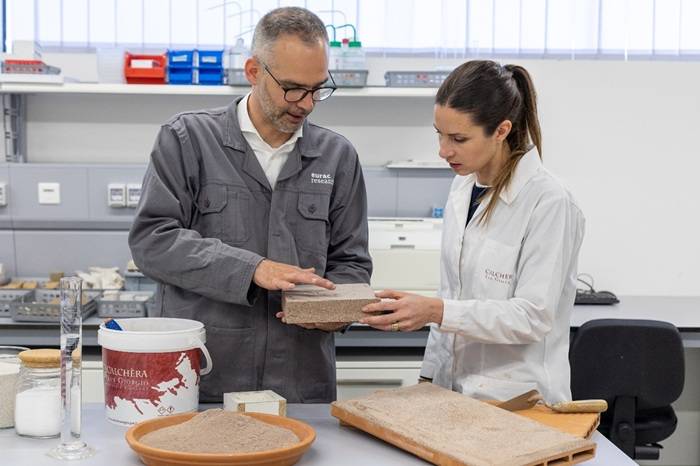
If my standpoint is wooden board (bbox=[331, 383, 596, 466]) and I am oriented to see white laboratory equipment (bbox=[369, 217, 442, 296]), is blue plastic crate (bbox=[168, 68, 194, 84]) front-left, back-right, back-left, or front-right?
front-left

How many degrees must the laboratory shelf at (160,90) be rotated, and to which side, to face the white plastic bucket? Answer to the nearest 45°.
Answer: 0° — it already faces it

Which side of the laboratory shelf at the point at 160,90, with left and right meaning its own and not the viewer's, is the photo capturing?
front

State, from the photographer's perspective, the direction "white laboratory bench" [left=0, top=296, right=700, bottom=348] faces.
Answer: facing the viewer

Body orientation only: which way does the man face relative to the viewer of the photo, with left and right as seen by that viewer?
facing the viewer and to the right of the viewer

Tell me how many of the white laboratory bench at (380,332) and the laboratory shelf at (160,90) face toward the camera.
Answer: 2

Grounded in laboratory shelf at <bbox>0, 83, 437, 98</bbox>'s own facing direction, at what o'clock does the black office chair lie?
The black office chair is roughly at 10 o'clock from the laboratory shelf.

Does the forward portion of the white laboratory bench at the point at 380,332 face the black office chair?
no

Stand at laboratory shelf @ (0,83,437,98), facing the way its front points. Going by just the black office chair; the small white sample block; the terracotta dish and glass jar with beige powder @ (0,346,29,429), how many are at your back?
0

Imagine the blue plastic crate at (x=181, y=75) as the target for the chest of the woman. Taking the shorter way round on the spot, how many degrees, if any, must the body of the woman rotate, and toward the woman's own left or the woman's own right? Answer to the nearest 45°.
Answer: approximately 90° to the woman's own right

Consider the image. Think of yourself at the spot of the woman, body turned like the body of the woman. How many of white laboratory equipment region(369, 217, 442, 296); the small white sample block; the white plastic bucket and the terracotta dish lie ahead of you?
3

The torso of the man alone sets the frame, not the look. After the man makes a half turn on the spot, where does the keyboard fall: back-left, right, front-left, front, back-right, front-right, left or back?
right

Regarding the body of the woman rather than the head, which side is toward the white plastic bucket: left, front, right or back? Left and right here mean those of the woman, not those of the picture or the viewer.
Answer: front

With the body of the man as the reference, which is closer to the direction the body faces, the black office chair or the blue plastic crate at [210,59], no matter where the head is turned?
the black office chair

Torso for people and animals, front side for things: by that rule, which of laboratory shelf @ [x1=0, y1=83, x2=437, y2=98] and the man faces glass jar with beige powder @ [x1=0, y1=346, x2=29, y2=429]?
the laboratory shelf

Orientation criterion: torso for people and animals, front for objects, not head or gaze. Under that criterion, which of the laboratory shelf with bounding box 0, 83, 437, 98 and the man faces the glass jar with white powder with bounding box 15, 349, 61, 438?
the laboratory shelf

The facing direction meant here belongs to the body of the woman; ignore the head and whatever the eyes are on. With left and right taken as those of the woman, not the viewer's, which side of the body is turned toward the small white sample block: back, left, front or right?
front

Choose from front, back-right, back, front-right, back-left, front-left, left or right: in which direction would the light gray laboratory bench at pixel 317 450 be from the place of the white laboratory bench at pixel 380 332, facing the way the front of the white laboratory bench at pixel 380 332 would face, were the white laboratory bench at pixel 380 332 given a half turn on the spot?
back

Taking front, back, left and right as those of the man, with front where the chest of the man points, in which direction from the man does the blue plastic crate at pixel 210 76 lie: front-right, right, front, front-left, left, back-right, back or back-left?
back-left

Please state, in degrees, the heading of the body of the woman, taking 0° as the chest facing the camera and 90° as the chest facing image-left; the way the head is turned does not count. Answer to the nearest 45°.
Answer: approximately 45°

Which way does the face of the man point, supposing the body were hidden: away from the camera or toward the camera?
toward the camera
